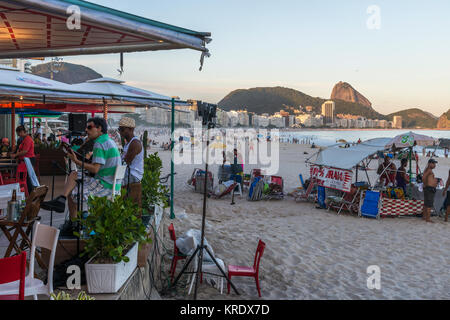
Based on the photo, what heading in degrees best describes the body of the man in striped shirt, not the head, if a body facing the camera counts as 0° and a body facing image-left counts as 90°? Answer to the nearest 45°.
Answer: approximately 90°

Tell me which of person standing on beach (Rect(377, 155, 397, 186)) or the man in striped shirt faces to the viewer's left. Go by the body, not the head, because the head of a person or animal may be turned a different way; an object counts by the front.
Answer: the man in striped shirt

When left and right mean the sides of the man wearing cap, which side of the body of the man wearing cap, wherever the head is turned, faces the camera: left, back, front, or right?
left

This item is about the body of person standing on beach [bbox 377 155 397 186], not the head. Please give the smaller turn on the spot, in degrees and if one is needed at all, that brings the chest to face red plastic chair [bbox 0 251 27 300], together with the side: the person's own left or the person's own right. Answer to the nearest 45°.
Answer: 0° — they already face it
